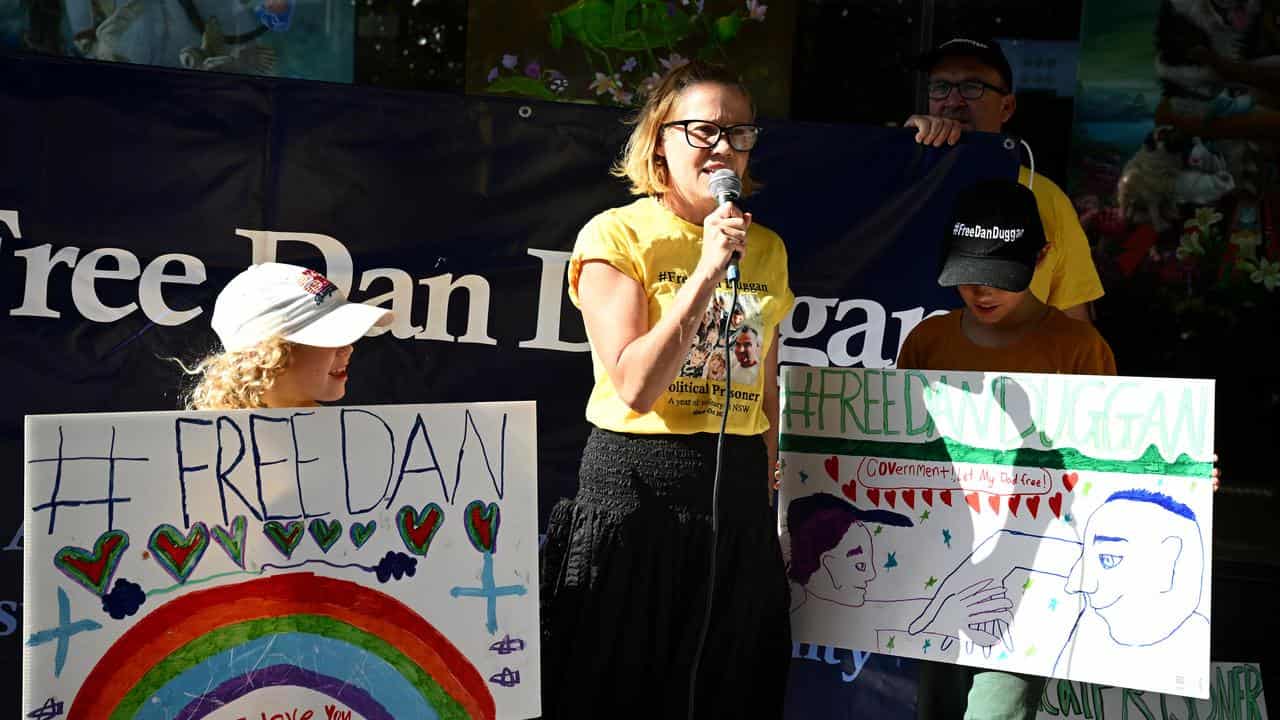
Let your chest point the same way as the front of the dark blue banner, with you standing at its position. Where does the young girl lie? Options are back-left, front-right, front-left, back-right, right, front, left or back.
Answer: front

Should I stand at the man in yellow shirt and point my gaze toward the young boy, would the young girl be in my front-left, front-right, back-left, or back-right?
front-right

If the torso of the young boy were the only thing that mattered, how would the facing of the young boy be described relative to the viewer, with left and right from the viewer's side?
facing the viewer

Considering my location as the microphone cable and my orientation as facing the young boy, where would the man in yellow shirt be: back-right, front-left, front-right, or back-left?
front-left

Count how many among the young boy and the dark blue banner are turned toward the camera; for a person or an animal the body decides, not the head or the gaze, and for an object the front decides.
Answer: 2

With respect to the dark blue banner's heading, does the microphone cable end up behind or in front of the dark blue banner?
in front

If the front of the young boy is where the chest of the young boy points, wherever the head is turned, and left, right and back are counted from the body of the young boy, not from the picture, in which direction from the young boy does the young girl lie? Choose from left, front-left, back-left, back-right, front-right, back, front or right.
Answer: front-right

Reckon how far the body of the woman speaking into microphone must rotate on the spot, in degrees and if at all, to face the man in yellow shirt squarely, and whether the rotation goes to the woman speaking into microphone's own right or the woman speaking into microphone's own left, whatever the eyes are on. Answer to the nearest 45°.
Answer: approximately 90° to the woman speaking into microphone's own left

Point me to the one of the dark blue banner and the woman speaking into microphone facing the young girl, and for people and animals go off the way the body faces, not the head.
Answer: the dark blue banner

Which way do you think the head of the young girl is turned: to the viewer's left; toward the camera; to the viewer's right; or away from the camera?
to the viewer's right

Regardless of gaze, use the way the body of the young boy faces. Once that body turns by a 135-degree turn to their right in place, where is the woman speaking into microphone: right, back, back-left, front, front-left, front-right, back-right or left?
left
